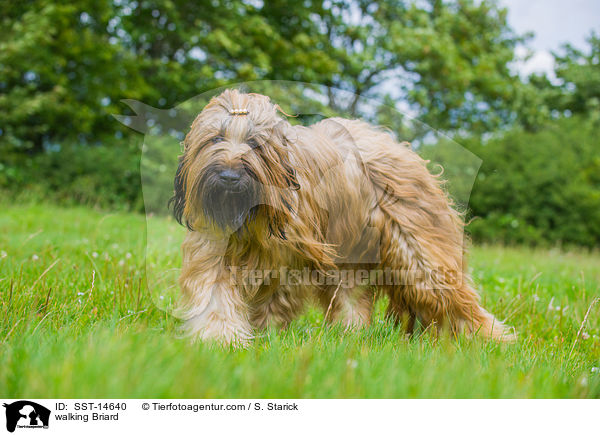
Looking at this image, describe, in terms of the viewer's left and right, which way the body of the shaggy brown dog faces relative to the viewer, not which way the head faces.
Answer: facing the viewer and to the left of the viewer
